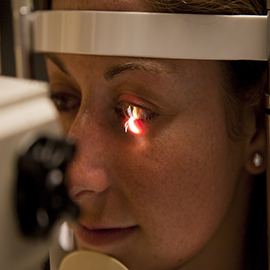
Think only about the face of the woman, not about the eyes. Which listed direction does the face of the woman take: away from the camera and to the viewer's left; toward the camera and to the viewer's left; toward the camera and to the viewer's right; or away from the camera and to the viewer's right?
toward the camera and to the viewer's left

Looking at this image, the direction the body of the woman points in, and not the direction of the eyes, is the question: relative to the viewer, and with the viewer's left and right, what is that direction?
facing the viewer and to the left of the viewer
